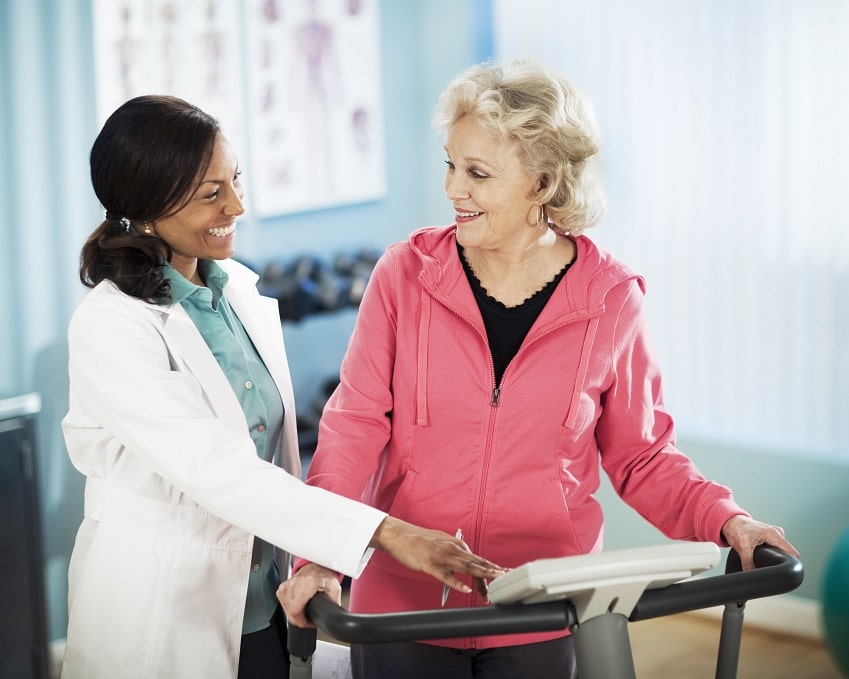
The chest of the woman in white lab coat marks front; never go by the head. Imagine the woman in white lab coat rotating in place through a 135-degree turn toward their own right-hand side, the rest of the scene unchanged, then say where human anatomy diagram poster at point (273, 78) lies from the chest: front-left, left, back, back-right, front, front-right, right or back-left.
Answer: right

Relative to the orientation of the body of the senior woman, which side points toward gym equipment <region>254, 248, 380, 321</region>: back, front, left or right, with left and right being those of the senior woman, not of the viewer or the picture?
back

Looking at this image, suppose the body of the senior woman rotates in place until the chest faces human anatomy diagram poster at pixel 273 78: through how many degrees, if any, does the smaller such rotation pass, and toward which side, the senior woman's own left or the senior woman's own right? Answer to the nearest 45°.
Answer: approximately 180°

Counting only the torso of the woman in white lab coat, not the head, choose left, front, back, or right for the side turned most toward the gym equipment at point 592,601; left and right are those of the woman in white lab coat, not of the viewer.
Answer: front

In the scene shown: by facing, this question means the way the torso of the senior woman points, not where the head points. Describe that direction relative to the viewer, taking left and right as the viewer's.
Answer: facing the viewer

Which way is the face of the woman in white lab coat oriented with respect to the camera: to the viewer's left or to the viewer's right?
to the viewer's right

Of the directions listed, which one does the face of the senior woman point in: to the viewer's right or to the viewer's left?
to the viewer's left

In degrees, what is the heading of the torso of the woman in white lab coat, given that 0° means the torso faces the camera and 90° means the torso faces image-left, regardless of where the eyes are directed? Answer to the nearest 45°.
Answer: approximately 315°

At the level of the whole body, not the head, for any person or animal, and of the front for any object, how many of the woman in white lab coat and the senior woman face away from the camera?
0

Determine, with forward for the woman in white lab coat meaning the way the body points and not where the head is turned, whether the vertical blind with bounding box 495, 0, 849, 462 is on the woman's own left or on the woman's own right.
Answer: on the woman's own left
